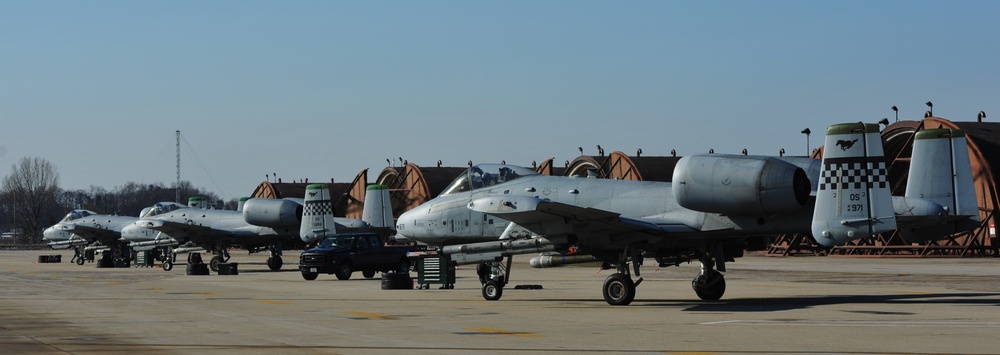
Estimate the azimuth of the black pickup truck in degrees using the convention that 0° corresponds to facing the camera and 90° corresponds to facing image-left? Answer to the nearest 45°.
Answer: approximately 45°

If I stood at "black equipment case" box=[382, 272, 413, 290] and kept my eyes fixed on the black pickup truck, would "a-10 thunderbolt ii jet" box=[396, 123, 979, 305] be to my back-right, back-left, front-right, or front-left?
back-right

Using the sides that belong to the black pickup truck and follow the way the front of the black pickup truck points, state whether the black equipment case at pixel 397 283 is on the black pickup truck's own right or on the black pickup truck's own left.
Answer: on the black pickup truck's own left

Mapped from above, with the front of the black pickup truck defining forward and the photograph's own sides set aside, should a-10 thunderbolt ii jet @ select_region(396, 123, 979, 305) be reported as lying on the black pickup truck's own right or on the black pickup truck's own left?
on the black pickup truck's own left

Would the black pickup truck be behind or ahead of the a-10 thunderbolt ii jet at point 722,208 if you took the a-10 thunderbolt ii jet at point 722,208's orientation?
ahead

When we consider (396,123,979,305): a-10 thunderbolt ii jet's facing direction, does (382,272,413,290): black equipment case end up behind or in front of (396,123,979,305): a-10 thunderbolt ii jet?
in front

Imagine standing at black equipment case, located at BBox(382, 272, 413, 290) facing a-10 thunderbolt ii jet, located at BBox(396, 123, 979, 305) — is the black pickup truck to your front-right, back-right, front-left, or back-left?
back-left

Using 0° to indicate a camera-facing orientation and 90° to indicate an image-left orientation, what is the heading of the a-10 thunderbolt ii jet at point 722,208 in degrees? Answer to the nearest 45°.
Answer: approximately 135°

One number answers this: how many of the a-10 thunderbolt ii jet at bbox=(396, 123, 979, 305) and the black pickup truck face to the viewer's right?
0
